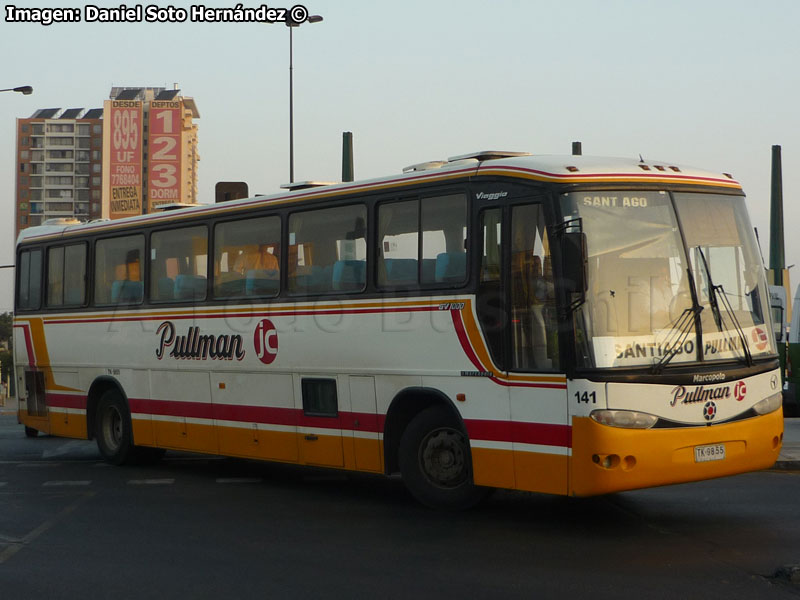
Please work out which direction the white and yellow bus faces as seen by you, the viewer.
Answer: facing the viewer and to the right of the viewer

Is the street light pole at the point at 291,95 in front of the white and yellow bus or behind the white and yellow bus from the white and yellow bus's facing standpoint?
behind
